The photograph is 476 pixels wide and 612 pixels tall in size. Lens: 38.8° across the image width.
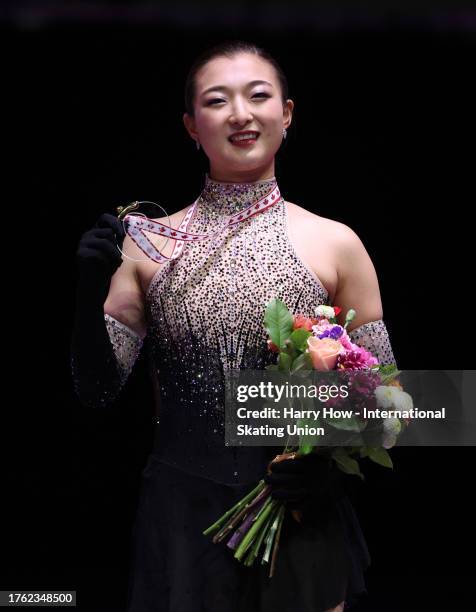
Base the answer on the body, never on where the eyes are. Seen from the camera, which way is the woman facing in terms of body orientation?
toward the camera
